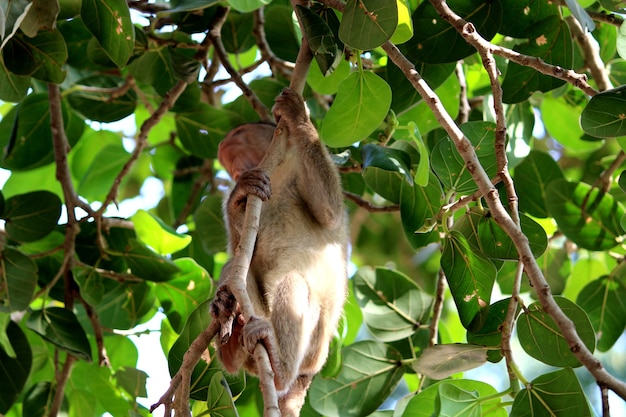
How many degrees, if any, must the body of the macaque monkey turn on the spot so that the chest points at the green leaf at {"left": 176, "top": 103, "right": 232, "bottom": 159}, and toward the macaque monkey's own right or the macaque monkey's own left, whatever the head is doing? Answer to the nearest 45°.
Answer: approximately 45° to the macaque monkey's own right

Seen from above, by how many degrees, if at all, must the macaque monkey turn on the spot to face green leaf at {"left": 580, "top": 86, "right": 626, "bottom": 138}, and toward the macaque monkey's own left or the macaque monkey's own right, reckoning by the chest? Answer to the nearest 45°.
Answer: approximately 135° to the macaque monkey's own left

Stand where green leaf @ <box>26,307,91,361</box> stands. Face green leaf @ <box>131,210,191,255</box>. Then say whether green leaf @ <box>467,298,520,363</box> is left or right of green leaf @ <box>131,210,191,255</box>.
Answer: right

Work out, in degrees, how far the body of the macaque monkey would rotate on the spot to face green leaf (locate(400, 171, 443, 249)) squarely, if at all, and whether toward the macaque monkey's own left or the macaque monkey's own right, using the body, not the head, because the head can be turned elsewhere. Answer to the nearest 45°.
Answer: approximately 135° to the macaque monkey's own left
